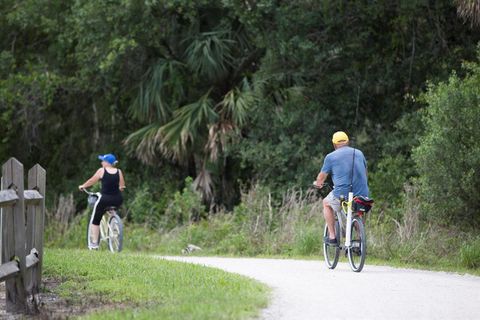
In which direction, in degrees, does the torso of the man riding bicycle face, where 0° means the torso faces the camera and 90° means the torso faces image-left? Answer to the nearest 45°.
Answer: approximately 135°

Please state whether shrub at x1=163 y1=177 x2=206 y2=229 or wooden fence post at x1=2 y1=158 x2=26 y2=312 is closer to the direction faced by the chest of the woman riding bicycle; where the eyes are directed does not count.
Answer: the shrub

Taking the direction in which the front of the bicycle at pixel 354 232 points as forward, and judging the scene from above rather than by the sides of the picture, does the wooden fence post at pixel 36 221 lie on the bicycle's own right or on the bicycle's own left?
on the bicycle's own left

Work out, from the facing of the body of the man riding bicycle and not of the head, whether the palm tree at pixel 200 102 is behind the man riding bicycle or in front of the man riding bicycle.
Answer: in front

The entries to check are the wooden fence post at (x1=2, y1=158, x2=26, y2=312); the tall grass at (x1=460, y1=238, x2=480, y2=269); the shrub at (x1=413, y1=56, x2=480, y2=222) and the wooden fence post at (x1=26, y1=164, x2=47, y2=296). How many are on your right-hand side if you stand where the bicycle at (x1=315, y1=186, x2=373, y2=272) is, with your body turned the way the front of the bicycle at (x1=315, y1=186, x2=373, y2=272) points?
2

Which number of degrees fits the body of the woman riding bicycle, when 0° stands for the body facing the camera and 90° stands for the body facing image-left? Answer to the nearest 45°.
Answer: approximately 135°

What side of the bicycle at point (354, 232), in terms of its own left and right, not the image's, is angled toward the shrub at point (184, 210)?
front

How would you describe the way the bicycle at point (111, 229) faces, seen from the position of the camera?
facing away from the viewer and to the left of the viewer

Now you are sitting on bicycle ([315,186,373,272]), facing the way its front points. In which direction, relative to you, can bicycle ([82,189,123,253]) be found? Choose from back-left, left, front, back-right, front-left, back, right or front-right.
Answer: front

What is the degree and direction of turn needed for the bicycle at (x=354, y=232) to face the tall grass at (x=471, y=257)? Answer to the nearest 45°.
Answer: approximately 90° to its right

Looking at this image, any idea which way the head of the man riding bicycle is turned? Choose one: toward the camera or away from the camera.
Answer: away from the camera

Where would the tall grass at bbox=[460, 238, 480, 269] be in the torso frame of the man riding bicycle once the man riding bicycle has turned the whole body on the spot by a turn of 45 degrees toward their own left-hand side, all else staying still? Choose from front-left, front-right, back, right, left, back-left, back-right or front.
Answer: back-right

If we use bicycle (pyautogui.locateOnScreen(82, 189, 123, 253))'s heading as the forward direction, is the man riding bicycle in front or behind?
behind
